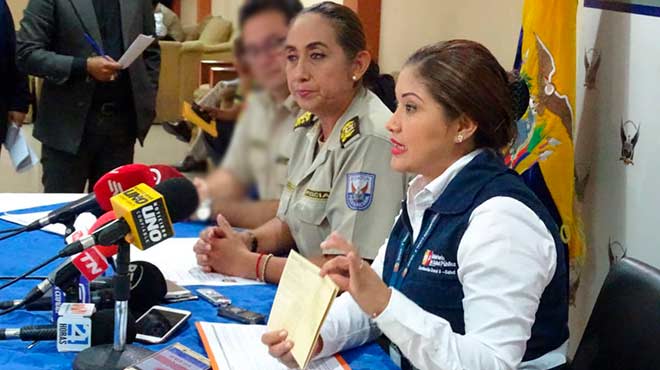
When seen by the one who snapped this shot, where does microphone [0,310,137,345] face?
facing to the right of the viewer

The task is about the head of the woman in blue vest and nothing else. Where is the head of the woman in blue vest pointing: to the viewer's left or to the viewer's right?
to the viewer's left

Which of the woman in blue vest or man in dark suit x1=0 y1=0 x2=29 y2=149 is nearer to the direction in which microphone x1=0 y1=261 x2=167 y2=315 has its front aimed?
the woman in blue vest

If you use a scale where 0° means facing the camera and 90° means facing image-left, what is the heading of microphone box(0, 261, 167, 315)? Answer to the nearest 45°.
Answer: approximately 270°

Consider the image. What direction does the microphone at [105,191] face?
to the viewer's right

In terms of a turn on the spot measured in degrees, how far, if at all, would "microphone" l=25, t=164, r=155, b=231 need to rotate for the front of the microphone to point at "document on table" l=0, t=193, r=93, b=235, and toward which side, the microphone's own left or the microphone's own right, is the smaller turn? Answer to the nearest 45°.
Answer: approximately 90° to the microphone's own left

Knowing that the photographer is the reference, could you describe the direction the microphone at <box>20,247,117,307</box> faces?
facing to the right of the viewer
